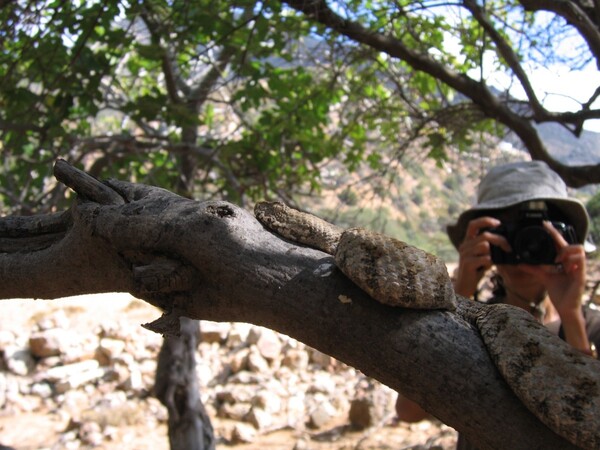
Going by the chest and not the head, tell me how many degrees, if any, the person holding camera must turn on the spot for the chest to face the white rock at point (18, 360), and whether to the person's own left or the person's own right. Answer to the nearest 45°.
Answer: approximately 135° to the person's own right

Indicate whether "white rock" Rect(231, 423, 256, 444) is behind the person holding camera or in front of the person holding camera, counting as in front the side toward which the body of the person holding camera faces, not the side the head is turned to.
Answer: behind

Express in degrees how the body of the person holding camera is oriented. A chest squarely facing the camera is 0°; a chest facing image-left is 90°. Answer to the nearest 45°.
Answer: approximately 0°

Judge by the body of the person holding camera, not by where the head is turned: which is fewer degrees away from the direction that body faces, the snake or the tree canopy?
the snake

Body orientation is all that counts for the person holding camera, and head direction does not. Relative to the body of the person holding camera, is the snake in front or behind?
in front

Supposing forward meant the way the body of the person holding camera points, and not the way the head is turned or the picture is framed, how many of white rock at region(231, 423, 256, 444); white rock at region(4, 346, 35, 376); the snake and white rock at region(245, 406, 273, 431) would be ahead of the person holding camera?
1
